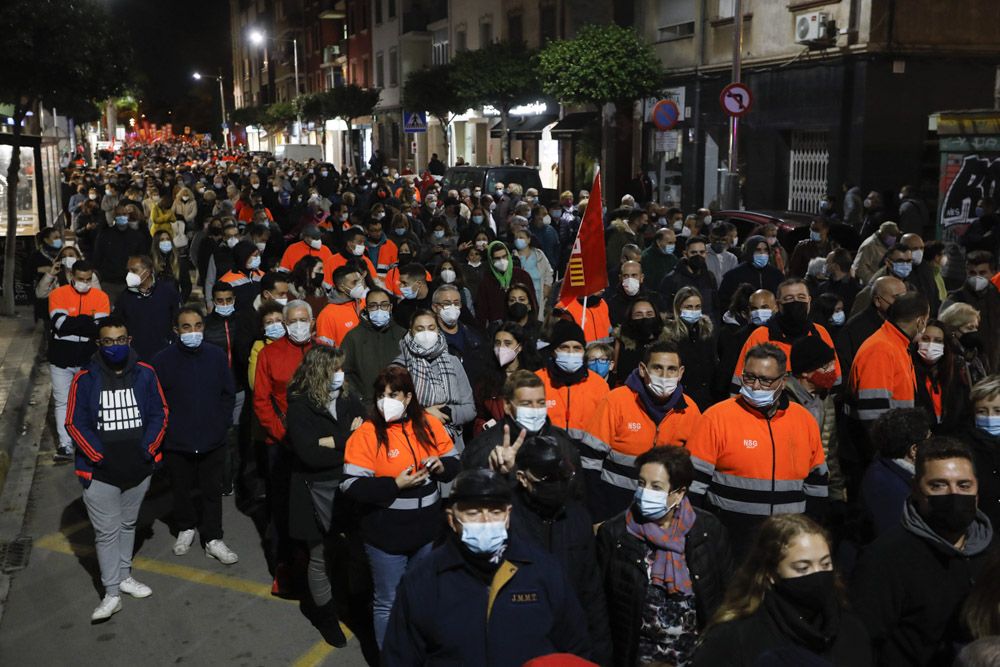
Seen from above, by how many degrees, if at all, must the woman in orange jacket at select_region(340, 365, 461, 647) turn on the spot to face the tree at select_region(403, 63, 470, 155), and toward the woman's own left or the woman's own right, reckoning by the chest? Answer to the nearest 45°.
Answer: approximately 180°

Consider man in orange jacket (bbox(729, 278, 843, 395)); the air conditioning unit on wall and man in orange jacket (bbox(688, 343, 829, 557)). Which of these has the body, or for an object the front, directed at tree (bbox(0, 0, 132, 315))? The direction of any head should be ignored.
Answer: the air conditioning unit on wall

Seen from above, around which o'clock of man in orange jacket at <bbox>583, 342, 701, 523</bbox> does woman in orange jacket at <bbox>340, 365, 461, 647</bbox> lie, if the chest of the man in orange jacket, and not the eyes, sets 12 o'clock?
The woman in orange jacket is roughly at 2 o'clock from the man in orange jacket.

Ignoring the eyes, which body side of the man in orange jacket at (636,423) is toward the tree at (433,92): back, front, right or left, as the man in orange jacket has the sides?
back

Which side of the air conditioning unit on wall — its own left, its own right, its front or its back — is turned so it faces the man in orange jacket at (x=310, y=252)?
front

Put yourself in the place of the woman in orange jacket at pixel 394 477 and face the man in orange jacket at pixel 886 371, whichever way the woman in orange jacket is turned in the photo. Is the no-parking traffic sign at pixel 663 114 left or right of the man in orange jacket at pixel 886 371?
left

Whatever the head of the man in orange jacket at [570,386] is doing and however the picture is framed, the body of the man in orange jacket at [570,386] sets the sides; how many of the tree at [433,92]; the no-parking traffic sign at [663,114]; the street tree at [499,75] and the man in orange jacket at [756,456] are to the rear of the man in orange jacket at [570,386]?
3

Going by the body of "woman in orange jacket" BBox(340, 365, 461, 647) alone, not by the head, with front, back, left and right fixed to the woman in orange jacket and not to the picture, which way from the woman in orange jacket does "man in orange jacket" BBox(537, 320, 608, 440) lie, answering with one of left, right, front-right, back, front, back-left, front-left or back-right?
back-left

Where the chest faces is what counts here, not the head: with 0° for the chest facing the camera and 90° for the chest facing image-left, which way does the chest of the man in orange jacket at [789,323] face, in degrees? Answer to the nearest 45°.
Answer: approximately 0°

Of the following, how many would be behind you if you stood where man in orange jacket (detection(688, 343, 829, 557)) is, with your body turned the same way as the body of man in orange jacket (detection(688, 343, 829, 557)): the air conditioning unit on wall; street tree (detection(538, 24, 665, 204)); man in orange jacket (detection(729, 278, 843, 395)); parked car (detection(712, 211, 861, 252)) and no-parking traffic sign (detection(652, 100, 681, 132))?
5

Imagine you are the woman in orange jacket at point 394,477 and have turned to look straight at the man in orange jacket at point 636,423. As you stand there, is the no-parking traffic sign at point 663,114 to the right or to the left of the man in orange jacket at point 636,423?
left

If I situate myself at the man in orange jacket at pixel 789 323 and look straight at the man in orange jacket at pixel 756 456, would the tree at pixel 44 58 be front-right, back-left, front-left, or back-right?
back-right

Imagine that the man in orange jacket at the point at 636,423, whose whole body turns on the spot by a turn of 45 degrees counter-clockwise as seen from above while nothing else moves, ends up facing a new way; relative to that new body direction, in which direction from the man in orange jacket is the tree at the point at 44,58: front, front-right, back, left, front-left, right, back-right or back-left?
back
